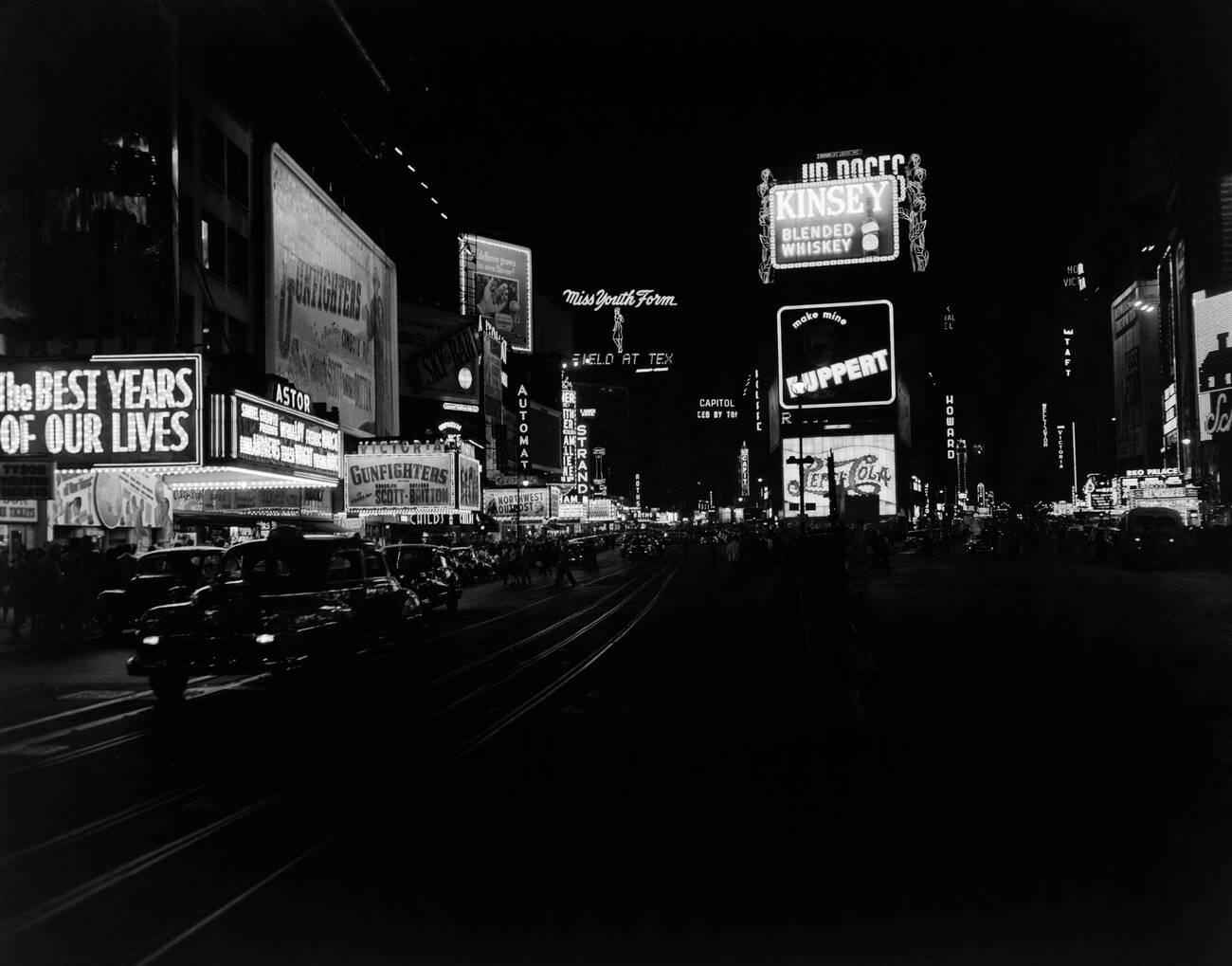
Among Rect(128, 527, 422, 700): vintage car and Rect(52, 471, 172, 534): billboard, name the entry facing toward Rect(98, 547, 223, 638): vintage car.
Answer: the billboard

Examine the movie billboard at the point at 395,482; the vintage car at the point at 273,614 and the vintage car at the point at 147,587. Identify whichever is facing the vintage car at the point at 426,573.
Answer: the movie billboard

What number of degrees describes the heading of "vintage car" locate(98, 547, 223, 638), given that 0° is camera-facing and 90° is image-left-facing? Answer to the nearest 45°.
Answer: approximately 45°

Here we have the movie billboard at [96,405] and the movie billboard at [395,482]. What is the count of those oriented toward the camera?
2

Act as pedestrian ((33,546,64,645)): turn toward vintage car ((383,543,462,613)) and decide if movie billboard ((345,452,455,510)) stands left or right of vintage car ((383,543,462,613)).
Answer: left

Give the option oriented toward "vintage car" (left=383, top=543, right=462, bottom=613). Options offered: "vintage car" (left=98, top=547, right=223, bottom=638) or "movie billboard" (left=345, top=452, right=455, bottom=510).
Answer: the movie billboard

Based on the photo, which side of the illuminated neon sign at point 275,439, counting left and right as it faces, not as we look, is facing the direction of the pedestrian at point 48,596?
right

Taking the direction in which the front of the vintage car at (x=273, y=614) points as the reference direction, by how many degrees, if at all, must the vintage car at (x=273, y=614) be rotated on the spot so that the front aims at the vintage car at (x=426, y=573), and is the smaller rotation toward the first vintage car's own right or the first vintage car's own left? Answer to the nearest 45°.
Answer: approximately 135° to the first vintage car's own right

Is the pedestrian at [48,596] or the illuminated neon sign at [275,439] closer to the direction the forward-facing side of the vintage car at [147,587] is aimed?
the pedestrian

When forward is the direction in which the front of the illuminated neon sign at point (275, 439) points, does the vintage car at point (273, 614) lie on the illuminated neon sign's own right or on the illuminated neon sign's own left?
on the illuminated neon sign's own right
